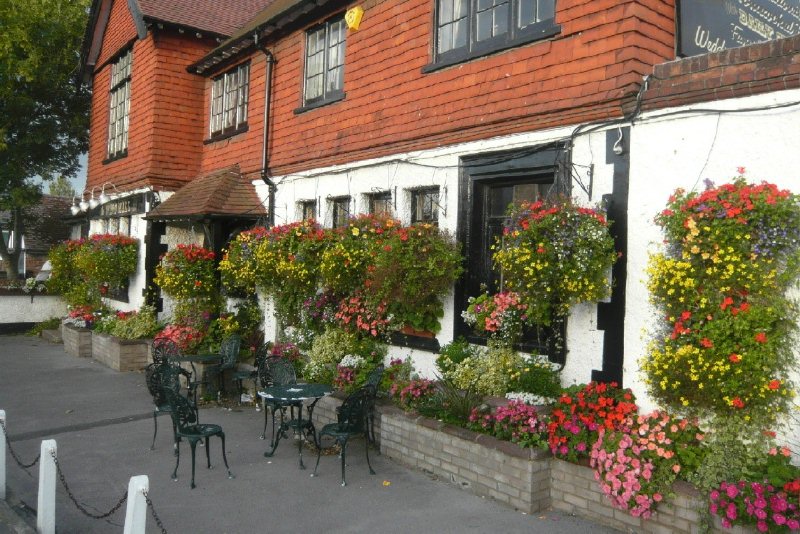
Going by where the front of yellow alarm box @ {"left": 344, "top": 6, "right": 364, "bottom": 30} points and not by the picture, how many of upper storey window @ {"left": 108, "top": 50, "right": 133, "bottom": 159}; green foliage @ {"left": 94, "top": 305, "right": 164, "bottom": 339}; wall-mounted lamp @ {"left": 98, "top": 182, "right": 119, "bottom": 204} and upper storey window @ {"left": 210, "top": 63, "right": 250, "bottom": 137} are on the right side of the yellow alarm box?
4

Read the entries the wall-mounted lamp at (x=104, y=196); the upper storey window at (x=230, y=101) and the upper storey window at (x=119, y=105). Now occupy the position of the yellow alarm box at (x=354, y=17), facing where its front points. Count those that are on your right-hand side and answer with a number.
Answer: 3

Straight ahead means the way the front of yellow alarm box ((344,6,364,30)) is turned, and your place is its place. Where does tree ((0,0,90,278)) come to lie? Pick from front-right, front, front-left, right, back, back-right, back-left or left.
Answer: right

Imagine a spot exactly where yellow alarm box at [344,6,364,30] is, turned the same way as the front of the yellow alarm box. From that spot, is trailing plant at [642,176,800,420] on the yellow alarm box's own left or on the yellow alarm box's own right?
on the yellow alarm box's own left

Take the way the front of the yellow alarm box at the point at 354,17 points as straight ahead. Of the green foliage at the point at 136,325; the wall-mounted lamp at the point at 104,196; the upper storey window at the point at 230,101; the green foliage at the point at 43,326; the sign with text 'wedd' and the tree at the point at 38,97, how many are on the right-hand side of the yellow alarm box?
5

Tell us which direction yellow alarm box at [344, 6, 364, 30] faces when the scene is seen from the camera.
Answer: facing the viewer and to the left of the viewer

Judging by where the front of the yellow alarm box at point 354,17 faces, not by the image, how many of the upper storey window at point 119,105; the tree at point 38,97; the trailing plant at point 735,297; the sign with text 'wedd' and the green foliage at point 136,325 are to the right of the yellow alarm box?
3

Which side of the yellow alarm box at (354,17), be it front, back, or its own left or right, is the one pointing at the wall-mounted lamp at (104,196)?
right

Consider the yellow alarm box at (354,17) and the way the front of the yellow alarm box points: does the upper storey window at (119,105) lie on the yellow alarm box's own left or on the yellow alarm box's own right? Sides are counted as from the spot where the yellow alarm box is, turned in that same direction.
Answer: on the yellow alarm box's own right

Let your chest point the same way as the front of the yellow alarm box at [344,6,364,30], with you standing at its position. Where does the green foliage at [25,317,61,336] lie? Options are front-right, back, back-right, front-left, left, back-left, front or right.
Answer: right

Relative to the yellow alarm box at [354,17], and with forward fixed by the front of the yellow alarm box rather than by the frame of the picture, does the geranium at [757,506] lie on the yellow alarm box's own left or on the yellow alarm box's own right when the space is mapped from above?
on the yellow alarm box's own left
